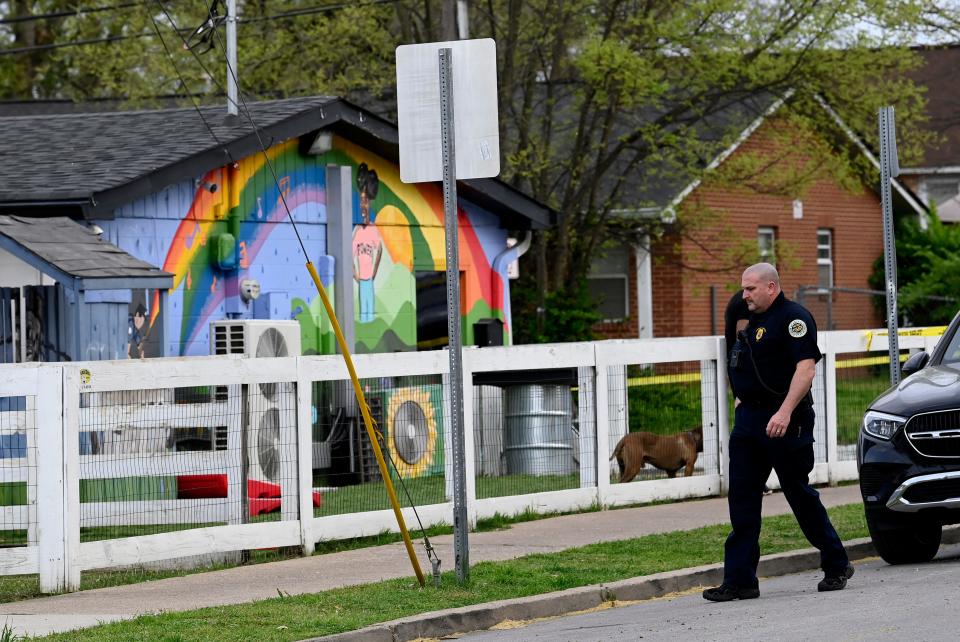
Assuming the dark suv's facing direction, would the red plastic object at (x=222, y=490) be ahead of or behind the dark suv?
ahead

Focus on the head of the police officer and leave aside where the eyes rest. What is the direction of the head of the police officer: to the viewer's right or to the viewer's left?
to the viewer's left

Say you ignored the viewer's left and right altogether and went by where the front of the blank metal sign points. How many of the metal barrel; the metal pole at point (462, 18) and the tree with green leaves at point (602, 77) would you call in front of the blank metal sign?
3

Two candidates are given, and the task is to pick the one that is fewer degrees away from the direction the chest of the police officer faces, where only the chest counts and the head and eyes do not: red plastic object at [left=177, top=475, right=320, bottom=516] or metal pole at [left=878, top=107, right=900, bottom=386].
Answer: the red plastic object

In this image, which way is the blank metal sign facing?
away from the camera

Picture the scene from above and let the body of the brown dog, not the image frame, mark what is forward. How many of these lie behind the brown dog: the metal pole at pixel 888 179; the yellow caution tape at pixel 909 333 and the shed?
1

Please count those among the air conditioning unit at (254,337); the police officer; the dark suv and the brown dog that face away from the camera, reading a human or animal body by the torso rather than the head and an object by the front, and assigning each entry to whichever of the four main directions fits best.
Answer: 0

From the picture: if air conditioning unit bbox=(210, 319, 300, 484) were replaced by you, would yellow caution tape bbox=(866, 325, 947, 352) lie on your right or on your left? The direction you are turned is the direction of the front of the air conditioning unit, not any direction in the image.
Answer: on your left

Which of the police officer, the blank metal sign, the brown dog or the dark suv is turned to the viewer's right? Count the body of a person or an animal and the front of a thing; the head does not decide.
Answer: the brown dog

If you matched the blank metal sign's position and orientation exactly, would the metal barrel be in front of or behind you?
in front

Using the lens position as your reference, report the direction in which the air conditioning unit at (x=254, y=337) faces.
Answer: facing the viewer and to the right of the viewer

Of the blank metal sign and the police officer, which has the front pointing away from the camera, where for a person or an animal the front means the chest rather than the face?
the blank metal sign

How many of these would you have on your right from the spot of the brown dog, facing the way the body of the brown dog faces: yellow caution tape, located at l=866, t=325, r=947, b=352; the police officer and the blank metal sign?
2

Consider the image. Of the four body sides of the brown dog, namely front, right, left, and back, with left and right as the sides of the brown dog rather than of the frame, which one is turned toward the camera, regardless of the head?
right
